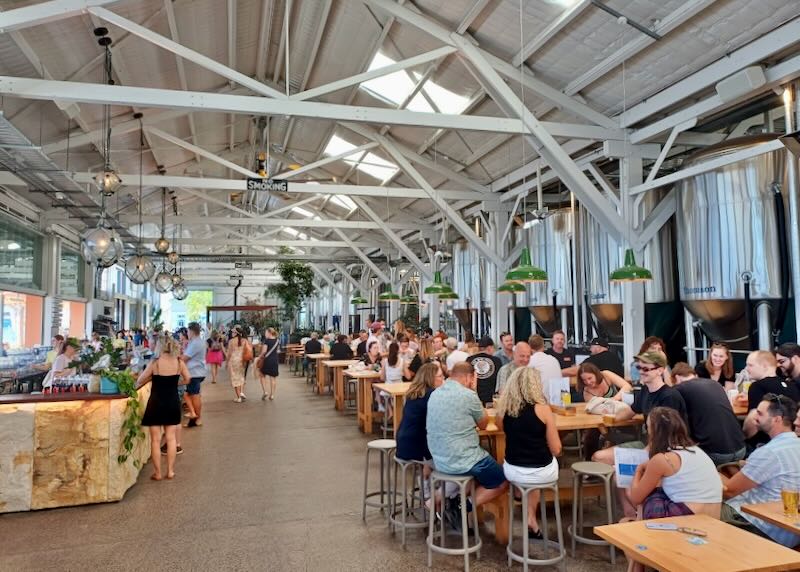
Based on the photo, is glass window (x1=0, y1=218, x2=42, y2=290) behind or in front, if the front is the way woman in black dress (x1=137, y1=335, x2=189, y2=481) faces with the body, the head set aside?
in front

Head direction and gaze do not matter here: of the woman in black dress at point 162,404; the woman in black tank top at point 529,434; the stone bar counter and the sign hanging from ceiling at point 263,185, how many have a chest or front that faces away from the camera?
2

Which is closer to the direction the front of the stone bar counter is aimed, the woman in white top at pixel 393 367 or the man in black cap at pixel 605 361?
the man in black cap

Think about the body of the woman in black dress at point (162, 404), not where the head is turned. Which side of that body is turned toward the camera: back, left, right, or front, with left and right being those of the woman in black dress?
back

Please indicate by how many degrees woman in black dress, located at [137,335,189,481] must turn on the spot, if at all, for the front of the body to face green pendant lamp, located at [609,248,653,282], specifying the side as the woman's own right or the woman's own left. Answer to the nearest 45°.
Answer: approximately 90° to the woman's own right

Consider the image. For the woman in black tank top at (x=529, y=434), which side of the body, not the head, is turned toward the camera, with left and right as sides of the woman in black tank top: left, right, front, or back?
back

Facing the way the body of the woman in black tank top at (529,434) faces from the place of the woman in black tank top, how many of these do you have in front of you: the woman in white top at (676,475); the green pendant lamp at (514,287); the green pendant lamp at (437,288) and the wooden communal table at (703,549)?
2

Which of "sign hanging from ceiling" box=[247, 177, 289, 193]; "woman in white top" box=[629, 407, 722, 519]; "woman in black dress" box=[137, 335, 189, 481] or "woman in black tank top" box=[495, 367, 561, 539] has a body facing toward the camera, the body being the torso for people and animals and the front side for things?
the sign hanging from ceiling

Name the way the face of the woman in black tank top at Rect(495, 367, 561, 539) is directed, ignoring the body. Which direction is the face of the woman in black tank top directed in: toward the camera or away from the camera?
away from the camera

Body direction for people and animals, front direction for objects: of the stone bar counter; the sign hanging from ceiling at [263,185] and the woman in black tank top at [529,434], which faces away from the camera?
the woman in black tank top
